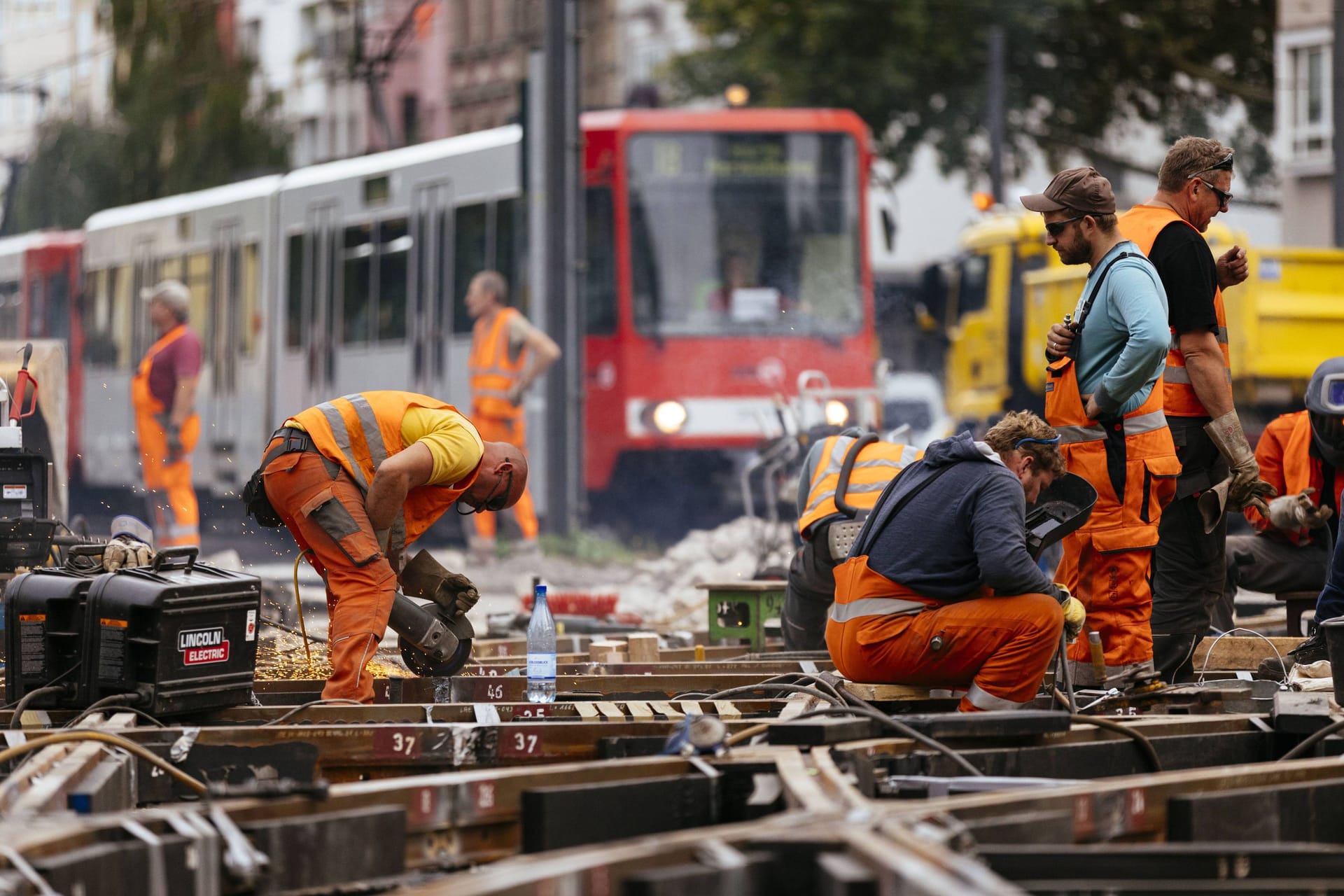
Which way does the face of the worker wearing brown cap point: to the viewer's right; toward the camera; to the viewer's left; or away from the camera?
to the viewer's left

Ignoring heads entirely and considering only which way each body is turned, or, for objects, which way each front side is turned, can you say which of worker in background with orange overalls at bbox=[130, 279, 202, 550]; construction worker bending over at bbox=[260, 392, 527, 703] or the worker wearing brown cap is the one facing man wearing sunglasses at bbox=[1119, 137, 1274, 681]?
the construction worker bending over

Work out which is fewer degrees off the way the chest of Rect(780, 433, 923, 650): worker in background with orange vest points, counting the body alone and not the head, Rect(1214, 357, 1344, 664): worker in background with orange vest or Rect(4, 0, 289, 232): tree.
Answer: the tree

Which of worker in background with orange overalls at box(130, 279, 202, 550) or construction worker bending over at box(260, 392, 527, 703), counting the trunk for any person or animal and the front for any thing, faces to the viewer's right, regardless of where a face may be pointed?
the construction worker bending over

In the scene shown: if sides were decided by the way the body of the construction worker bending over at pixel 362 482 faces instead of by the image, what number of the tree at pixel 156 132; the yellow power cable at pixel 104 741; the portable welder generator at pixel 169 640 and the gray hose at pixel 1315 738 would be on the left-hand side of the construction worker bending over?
1

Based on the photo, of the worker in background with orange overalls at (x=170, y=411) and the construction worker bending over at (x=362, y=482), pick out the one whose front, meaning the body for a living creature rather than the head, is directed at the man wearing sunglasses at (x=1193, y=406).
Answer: the construction worker bending over

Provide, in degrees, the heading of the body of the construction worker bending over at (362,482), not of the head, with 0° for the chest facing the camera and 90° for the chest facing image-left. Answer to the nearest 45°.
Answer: approximately 270°

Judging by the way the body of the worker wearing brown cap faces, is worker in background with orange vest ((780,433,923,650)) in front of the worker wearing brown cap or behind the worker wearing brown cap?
in front

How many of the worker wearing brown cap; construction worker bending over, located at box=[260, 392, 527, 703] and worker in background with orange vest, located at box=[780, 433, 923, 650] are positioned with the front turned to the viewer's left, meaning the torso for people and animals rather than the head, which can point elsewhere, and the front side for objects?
1

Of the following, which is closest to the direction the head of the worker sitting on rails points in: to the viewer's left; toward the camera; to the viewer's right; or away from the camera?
to the viewer's right

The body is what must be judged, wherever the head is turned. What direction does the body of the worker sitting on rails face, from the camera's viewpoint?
to the viewer's right
